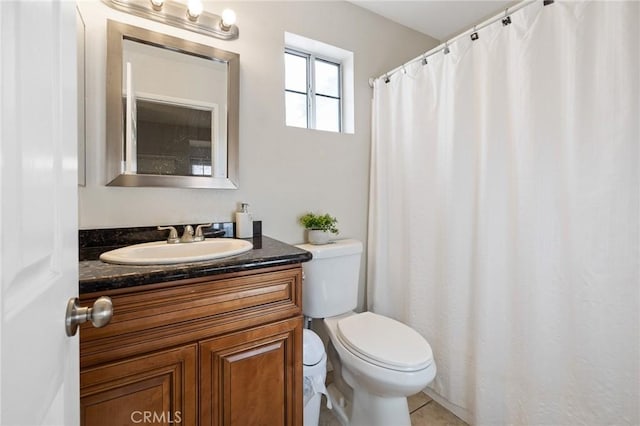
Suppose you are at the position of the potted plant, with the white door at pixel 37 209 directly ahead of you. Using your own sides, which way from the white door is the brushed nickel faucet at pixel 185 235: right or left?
right

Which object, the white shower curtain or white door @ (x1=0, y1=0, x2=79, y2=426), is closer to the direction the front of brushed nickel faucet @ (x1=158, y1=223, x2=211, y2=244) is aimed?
the white door

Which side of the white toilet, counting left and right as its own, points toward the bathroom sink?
right

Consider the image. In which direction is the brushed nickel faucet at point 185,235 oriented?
toward the camera

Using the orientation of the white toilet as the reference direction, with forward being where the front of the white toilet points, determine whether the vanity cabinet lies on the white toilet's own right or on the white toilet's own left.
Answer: on the white toilet's own right

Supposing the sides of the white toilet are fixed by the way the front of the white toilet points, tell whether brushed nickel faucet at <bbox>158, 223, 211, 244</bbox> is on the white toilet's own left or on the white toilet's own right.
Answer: on the white toilet's own right

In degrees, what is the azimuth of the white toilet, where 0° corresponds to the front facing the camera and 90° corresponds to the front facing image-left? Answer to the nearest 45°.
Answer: approximately 315°
